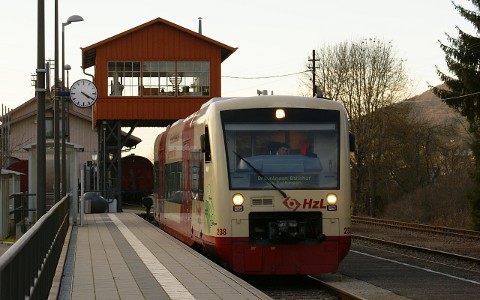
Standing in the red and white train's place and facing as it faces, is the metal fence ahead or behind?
ahead

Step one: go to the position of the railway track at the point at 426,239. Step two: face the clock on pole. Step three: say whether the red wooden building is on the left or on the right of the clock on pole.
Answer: right

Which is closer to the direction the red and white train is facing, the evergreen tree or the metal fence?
the metal fence

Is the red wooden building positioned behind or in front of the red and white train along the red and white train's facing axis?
behind

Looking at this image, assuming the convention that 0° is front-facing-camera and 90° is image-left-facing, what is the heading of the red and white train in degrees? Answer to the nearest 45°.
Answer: approximately 0°
